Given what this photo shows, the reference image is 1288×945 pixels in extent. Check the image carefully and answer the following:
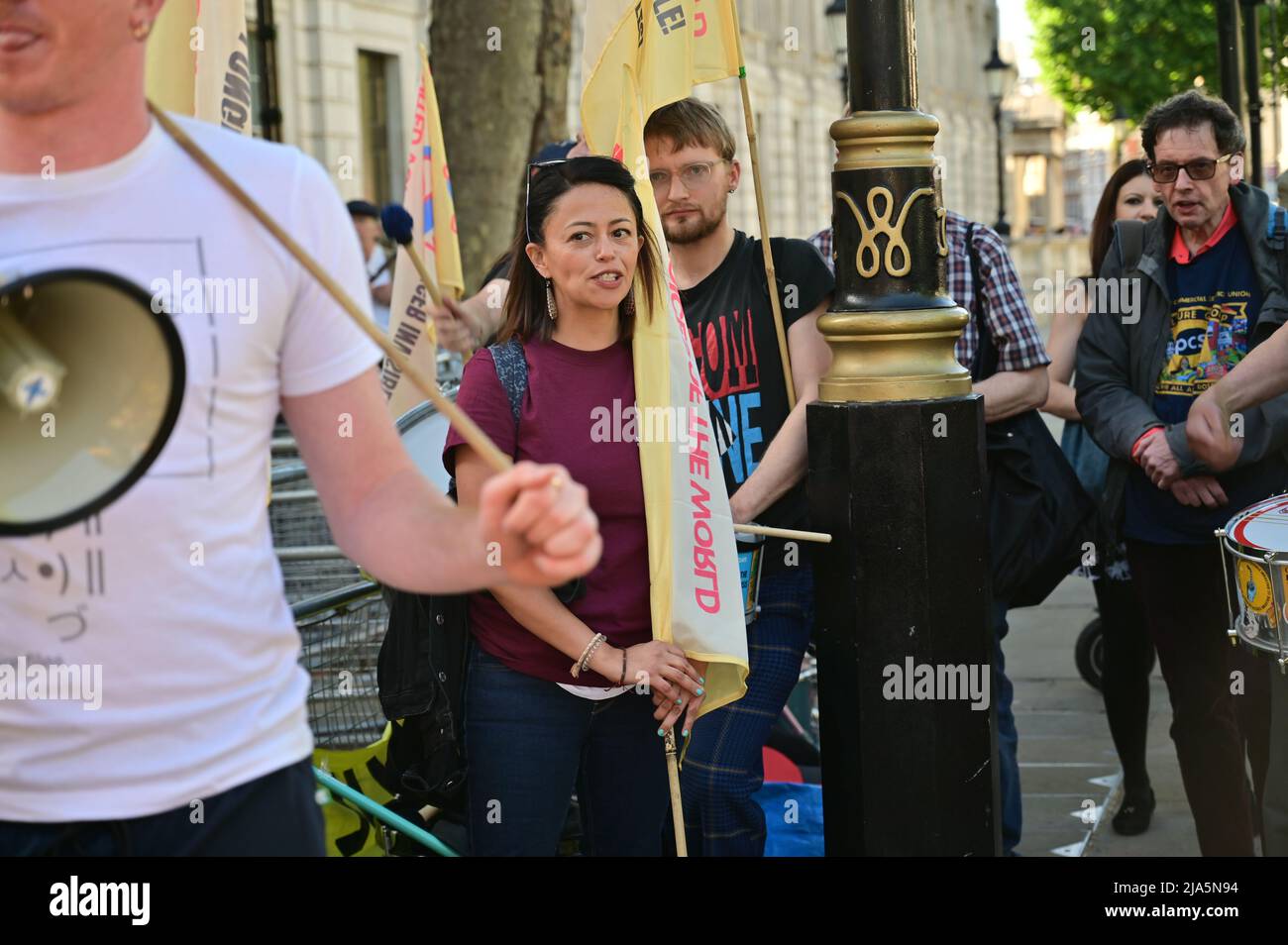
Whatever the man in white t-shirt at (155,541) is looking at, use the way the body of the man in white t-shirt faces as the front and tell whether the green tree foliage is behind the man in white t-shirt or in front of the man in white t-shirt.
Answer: behind

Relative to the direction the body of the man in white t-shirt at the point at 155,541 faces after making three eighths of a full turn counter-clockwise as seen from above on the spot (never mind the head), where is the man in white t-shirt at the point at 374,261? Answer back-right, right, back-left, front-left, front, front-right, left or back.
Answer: front-left

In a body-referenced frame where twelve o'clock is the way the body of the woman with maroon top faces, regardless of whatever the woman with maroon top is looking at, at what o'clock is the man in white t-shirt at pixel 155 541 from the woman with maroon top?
The man in white t-shirt is roughly at 2 o'clock from the woman with maroon top.

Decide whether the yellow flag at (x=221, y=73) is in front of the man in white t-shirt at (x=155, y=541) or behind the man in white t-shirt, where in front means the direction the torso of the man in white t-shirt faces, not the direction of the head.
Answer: behind

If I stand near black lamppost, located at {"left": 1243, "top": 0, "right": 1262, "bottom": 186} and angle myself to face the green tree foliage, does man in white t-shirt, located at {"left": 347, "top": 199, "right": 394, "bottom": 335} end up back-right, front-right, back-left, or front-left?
back-left

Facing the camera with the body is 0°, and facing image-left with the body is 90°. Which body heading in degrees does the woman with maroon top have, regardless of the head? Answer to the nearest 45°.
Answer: approximately 315°

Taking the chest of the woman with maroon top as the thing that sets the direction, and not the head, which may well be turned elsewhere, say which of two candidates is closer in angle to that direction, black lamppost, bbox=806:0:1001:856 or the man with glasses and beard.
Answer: the black lamppost

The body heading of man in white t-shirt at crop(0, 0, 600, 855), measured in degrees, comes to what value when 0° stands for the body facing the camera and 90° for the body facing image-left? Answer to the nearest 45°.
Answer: approximately 0°
